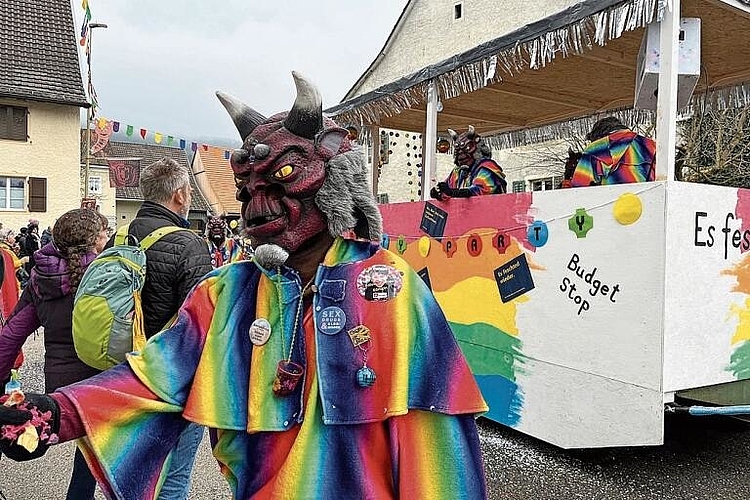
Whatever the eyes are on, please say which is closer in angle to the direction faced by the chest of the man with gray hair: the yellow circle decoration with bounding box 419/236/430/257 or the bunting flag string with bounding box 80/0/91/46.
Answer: the yellow circle decoration

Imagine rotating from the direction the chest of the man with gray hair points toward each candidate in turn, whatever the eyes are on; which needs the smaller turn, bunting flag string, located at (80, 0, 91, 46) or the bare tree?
the bare tree

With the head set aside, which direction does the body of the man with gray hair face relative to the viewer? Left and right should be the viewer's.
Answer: facing away from the viewer and to the right of the viewer

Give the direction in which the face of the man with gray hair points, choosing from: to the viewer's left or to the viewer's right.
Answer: to the viewer's right

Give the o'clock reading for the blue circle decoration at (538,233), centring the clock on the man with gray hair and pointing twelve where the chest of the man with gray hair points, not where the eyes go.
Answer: The blue circle decoration is roughly at 1 o'clock from the man with gray hair.
